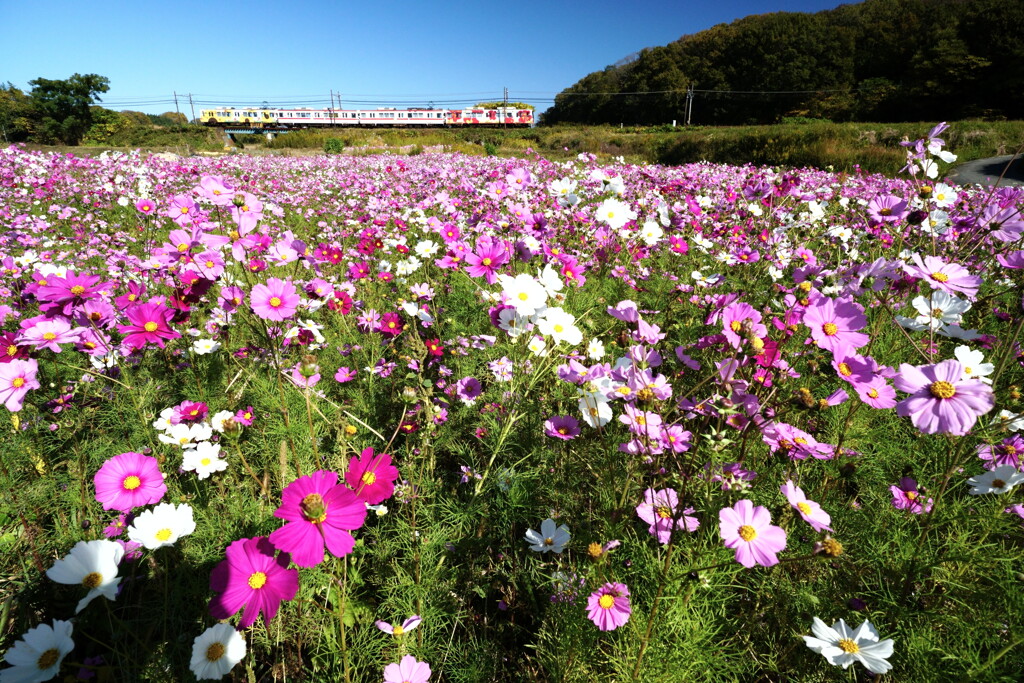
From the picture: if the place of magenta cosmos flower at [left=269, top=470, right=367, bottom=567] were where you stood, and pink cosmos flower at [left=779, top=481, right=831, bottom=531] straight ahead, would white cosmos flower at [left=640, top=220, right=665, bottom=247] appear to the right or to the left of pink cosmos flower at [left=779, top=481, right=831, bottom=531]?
left
